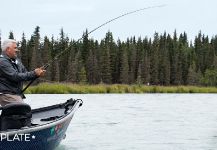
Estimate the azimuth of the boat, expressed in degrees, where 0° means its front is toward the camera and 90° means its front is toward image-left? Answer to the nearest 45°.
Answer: approximately 270°

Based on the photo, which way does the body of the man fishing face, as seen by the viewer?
to the viewer's right

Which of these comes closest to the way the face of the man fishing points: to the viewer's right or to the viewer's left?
to the viewer's right
